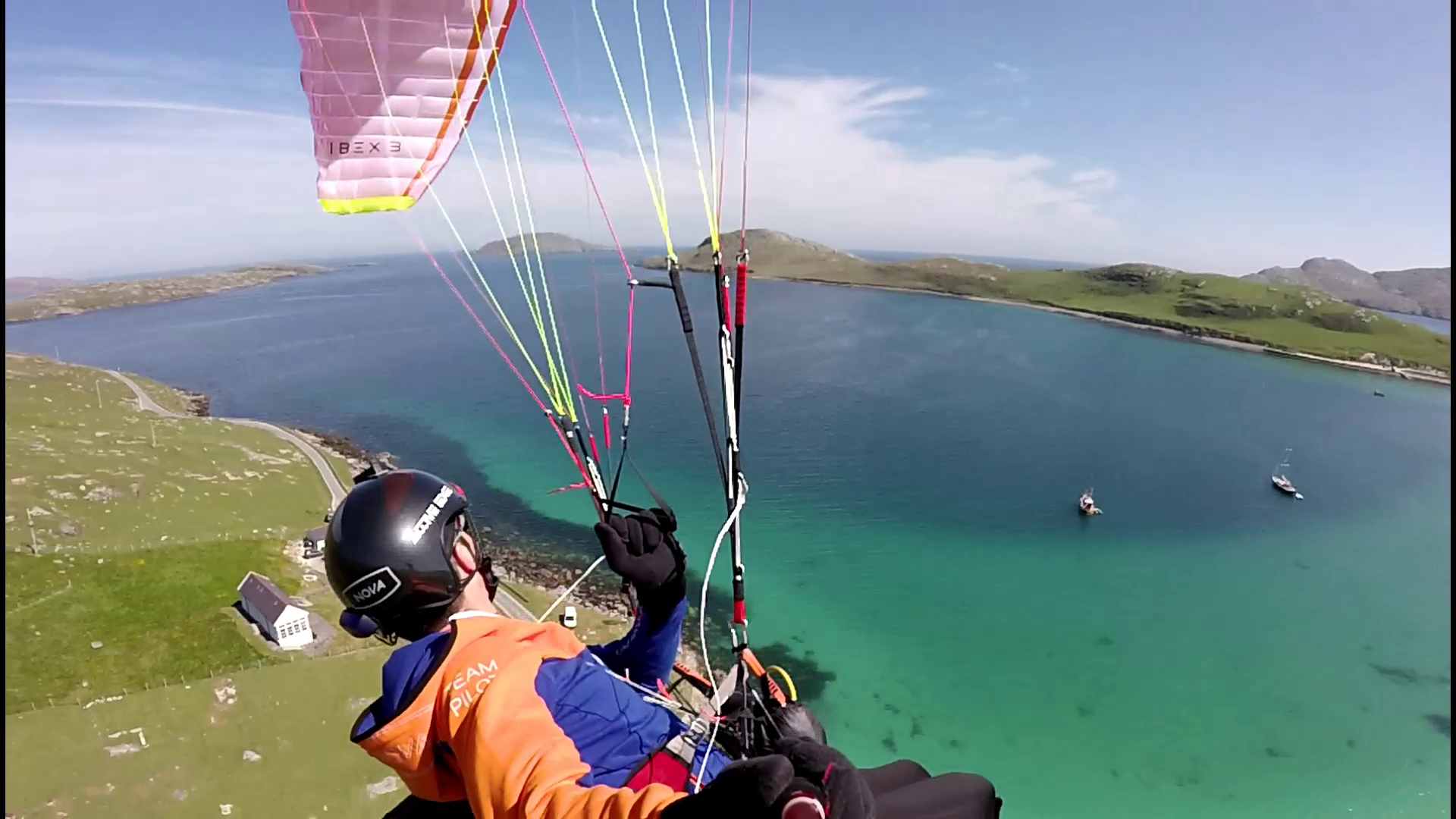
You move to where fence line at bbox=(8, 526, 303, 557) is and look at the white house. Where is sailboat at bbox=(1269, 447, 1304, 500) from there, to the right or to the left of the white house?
left

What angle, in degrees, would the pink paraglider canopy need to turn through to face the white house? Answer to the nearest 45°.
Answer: approximately 90° to its left

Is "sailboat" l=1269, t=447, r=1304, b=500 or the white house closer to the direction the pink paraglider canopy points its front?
the sailboat

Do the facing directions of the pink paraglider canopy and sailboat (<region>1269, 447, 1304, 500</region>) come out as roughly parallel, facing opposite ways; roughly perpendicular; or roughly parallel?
roughly perpendicular

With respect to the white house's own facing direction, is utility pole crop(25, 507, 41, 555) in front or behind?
behind

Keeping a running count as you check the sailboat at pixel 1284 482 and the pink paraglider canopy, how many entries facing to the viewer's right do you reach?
1
